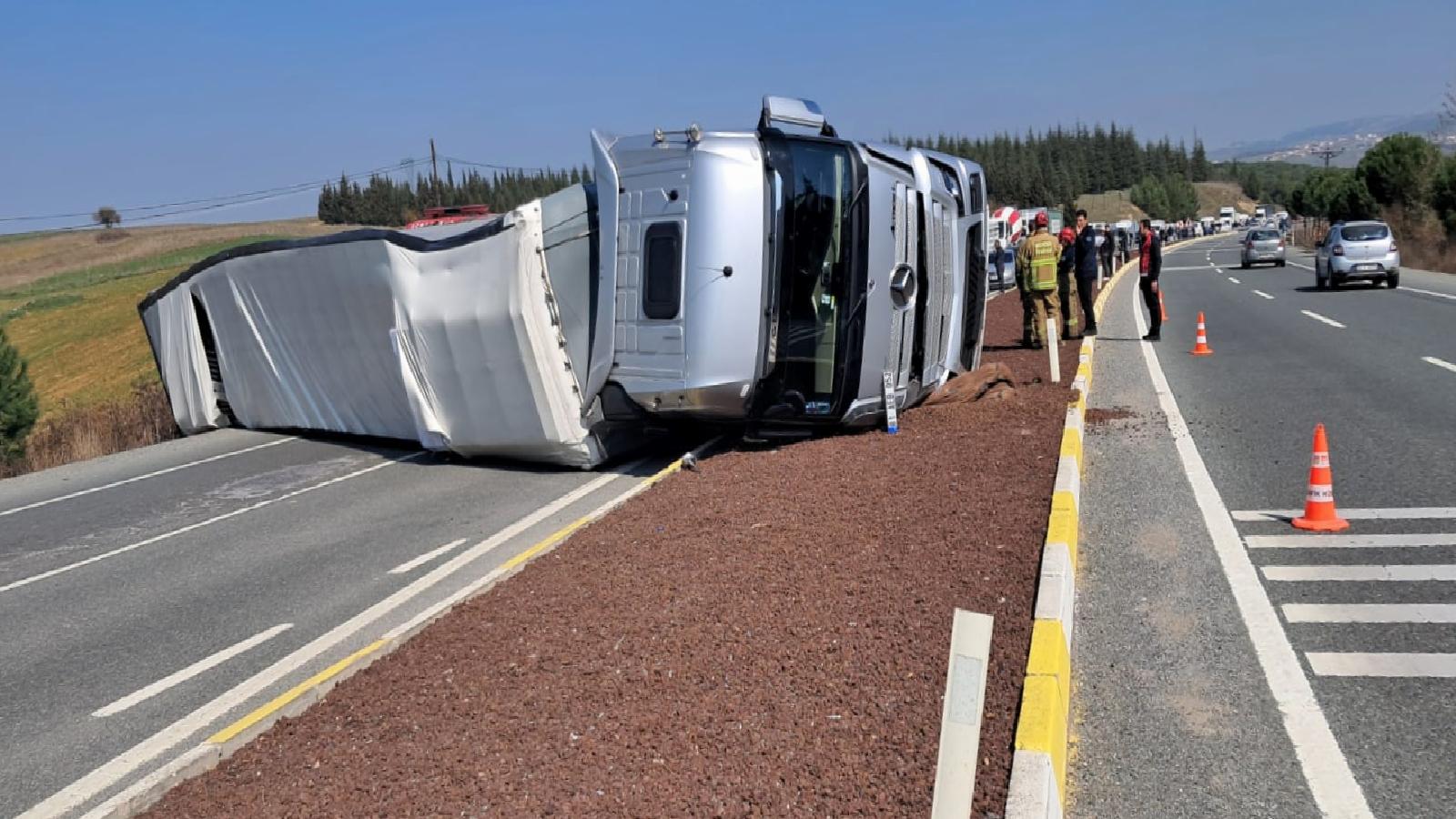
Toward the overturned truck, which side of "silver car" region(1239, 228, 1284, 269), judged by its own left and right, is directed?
back

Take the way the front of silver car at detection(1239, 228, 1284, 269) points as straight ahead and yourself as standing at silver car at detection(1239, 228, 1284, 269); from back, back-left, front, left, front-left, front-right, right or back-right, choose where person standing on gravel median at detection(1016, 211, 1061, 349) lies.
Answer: back

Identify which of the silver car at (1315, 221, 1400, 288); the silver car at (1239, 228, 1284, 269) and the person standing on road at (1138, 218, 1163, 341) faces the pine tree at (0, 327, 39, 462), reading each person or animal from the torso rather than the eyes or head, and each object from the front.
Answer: the person standing on road

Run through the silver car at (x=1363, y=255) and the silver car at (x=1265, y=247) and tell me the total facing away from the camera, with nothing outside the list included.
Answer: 2

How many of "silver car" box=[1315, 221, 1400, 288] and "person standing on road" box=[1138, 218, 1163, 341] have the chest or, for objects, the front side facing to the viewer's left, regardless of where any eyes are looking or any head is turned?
1

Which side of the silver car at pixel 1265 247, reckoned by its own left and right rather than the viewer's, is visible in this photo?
back

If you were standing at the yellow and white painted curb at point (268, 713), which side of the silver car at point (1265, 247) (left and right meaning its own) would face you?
back

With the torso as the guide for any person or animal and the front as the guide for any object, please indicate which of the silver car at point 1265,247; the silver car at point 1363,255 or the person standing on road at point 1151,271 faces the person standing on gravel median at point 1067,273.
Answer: the person standing on road at point 1151,271

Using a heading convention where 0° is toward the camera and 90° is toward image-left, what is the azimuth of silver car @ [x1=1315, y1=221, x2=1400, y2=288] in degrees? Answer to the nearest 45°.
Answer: approximately 180°

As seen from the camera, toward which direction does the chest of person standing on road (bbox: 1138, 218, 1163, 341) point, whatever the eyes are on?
to the viewer's left

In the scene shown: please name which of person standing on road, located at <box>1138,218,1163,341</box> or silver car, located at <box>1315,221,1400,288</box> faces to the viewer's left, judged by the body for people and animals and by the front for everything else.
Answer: the person standing on road

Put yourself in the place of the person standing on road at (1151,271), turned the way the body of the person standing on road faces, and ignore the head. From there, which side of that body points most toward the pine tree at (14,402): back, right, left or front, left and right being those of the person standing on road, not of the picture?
front

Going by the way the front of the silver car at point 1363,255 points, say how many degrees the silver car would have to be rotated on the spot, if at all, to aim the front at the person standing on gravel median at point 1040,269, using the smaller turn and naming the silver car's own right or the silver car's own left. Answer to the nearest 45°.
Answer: approximately 180°

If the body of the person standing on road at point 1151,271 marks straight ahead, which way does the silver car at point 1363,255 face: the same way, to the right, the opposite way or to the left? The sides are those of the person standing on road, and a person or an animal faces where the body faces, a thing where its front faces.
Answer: to the right
